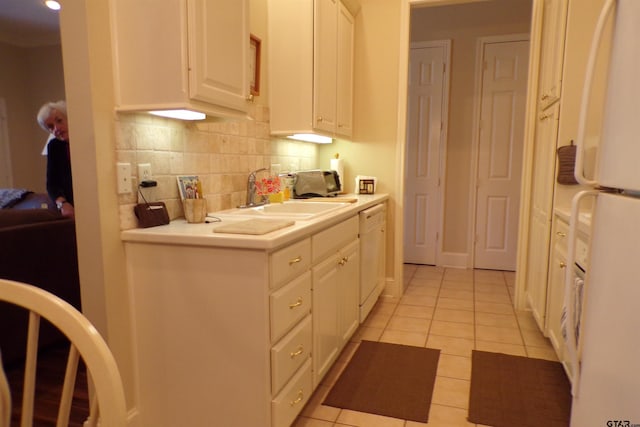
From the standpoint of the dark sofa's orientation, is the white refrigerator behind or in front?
behind

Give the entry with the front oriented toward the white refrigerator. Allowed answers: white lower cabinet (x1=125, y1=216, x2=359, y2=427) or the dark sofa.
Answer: the white lower cabinet

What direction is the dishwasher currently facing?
to the viewer's right

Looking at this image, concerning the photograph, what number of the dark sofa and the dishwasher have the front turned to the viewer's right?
1

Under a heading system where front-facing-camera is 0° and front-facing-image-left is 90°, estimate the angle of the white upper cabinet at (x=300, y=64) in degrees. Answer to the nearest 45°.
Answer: approximately 315°

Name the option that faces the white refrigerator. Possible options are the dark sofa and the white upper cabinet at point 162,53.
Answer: the white upper cabinet
